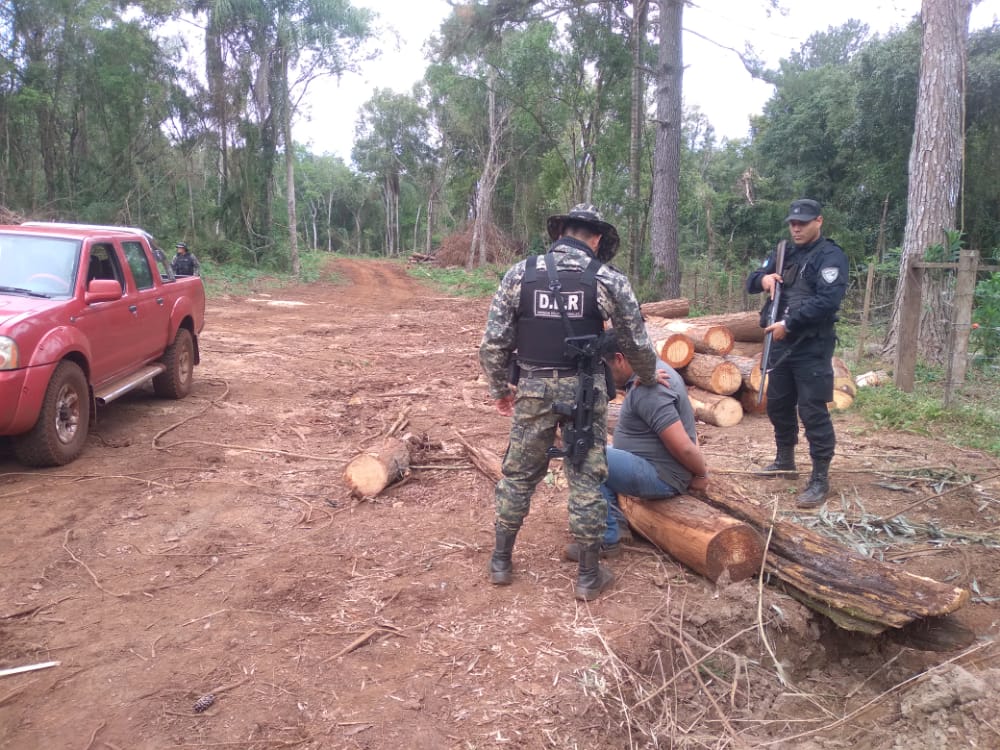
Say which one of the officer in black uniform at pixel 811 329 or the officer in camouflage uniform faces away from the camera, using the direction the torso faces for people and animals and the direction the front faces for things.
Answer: the officer in camouflage uniform

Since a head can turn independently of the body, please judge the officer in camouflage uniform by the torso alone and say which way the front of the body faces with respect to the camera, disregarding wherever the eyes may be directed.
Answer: away from the camera

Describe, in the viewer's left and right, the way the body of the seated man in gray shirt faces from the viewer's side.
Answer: facing to the left of the viewer

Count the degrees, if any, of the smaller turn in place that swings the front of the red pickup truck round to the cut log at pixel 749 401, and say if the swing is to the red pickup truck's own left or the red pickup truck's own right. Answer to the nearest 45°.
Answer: approximately 135° to the red pickup truck's own left

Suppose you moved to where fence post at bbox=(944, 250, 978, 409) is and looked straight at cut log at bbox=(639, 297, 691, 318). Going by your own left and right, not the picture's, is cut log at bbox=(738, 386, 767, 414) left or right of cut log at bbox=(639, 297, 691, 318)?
left

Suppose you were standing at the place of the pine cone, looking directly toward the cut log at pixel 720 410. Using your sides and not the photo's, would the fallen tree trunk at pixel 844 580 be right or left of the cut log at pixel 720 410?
right

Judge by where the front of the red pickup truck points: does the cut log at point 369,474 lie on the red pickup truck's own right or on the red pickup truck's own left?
on the red pickup truck's own left
